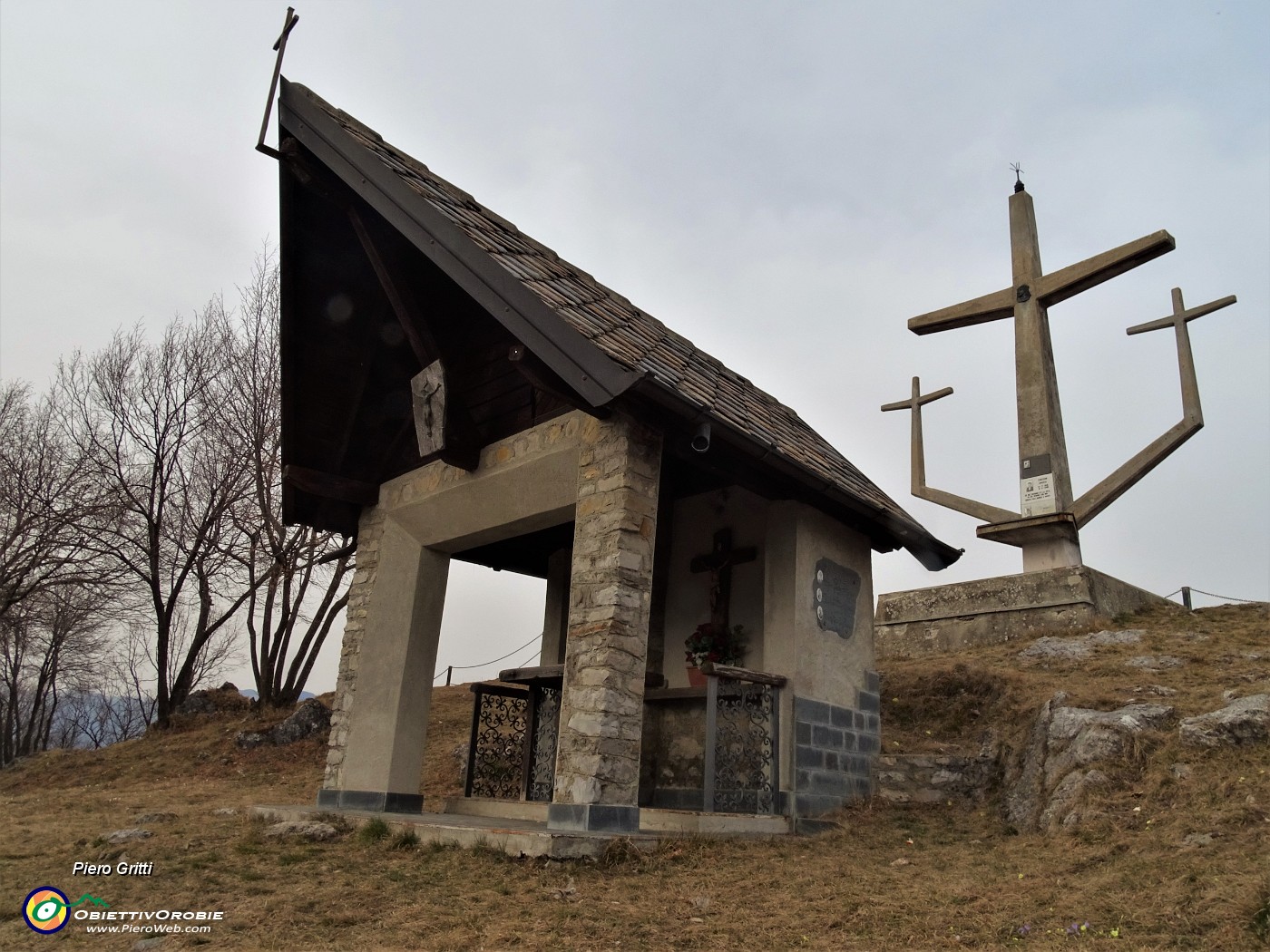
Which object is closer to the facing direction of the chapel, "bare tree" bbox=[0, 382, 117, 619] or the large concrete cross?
the bare tree

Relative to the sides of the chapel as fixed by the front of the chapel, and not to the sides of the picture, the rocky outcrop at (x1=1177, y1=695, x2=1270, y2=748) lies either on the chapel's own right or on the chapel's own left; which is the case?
on the chapel's own left

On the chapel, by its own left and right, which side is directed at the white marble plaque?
back

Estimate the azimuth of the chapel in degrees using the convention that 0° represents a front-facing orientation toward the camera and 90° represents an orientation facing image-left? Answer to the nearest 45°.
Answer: approximately 45°

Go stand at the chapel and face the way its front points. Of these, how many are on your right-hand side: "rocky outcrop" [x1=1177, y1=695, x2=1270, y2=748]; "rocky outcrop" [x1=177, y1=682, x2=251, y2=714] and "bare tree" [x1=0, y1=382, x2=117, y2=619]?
2

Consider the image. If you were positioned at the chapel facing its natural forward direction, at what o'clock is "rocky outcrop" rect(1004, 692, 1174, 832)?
The rocky outcrop is roughly at 8 o'clock from the chapel.

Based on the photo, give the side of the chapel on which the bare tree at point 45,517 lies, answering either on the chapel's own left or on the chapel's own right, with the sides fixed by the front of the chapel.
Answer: on the chapel's own right

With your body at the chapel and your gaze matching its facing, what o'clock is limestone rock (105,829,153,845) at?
The limestone rock is roughly at 1 o'clock from the chapel.

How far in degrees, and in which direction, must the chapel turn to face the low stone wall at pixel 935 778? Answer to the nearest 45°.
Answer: approximately 135° to its left

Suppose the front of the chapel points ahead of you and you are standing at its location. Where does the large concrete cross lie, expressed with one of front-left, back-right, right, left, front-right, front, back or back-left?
back

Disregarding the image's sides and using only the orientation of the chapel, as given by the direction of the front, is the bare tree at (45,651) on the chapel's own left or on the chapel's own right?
on the chapel's own right

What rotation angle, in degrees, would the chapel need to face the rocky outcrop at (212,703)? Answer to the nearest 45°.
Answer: approximately 90° to its right

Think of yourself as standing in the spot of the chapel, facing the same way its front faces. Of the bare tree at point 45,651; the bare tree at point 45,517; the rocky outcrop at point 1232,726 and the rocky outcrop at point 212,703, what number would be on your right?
3

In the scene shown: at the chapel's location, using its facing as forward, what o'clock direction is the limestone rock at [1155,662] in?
The limestone rock is roughly at 7 o'clock from the chapel.
